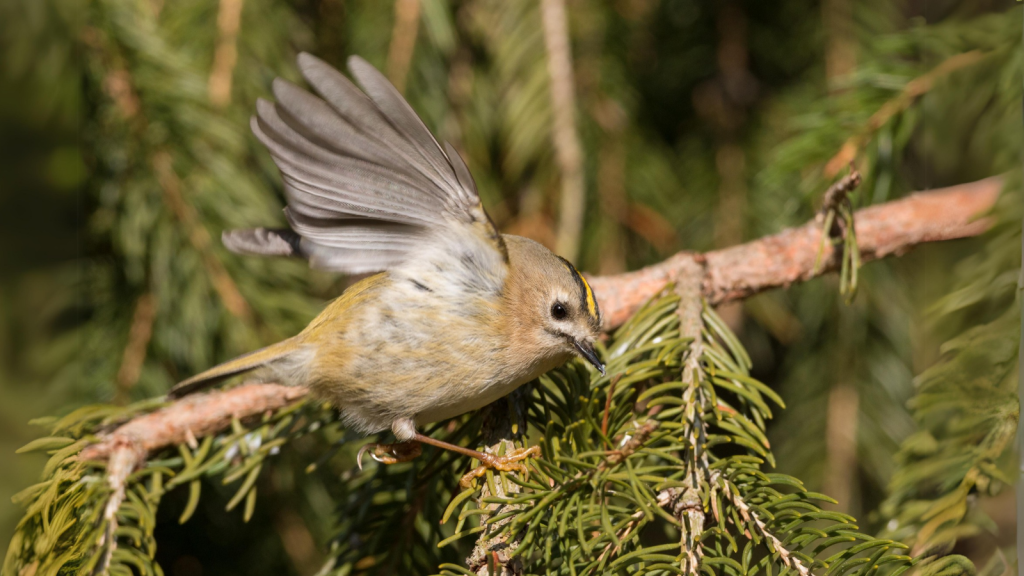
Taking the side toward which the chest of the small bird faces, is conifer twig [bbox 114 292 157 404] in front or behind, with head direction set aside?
behind

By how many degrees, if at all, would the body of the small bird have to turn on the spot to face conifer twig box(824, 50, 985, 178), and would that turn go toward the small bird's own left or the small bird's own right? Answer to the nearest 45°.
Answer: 0° — it already faces it

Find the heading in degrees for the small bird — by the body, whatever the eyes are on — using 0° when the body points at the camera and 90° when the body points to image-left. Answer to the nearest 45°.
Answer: approximately 270°

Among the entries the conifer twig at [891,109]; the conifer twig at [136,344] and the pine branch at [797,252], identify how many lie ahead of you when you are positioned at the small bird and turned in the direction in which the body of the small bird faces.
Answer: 2
